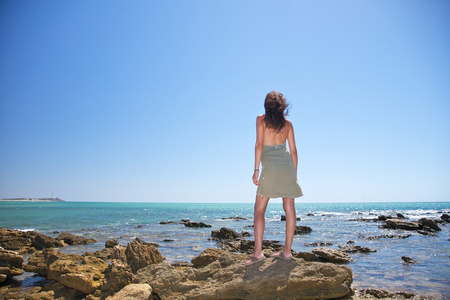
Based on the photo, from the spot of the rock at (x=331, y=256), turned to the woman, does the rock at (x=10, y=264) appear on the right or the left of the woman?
right

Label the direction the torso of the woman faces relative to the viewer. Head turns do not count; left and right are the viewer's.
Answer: facing away from the viewer

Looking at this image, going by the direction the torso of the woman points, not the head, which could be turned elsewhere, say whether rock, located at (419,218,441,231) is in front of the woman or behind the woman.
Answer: in front

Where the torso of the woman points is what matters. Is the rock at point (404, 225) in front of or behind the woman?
in front

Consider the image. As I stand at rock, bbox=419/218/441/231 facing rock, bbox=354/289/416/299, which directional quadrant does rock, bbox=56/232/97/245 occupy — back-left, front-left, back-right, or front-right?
front-right

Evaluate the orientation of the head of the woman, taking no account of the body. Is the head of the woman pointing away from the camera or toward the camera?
away from the camera

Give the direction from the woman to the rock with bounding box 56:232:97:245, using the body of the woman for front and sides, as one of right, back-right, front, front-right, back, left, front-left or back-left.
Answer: front-left

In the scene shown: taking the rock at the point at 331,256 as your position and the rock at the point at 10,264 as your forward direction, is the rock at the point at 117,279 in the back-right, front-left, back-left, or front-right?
front-left

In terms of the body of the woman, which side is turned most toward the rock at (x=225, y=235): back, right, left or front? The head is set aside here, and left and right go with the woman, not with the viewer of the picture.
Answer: front

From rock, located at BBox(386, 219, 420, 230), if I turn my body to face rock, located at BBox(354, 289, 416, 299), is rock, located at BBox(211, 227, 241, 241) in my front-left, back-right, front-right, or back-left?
front-right

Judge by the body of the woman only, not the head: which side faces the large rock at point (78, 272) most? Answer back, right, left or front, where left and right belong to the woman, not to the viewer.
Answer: left

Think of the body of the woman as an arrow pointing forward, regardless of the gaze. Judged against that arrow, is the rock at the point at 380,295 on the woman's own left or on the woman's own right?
on the woman's own right
